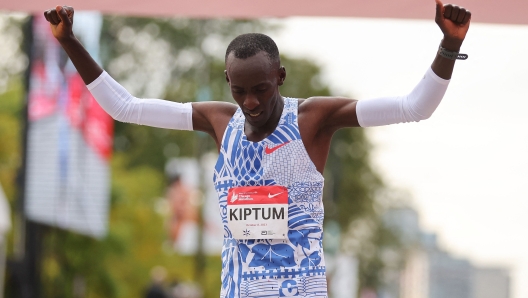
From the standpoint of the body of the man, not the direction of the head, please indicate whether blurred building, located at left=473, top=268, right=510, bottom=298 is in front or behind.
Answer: behind

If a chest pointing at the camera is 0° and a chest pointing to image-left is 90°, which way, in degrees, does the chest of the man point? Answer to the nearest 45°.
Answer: approximately 0°
